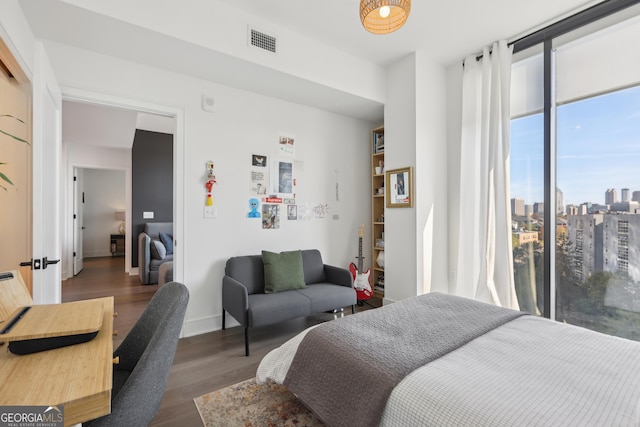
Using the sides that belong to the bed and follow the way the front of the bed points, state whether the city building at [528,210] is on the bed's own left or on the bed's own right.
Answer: on the bed's own right

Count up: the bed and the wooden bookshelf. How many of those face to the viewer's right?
0

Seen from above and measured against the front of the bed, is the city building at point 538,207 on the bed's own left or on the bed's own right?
on the bed's own right

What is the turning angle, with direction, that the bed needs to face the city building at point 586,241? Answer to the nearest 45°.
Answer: approximately 90° to its right

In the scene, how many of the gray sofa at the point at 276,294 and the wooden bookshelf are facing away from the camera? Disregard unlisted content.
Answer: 0

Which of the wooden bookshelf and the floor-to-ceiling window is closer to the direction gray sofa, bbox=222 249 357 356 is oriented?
the floor-to-ceiling window

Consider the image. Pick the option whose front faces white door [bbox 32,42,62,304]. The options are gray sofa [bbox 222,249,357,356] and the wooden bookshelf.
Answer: the wooden bookshelf

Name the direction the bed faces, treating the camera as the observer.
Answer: facing away from the viewer and to the left of the viewer

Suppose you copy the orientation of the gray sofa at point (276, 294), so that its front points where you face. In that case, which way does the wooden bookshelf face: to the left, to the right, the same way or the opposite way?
to the right

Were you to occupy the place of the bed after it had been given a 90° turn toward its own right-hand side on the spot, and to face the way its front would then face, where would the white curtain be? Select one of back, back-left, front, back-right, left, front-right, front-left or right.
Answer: front-left

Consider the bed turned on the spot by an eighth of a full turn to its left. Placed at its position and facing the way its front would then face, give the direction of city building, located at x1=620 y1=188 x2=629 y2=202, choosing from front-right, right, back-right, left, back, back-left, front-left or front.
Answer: back-right
